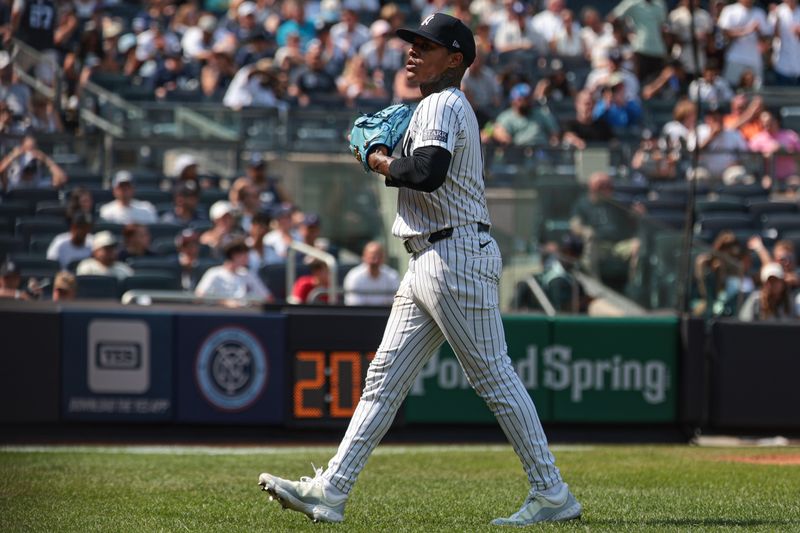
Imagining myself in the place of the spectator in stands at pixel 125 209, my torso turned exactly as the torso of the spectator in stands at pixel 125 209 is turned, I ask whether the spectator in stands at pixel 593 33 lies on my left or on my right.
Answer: on my left

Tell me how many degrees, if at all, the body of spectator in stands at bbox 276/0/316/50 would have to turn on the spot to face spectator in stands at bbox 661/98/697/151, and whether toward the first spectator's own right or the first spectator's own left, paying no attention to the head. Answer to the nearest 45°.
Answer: approximately 45° to the first spectator's own left

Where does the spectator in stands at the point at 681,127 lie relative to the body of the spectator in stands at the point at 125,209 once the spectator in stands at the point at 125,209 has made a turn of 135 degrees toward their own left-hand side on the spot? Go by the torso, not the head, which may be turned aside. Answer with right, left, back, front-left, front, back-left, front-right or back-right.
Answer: front-right
